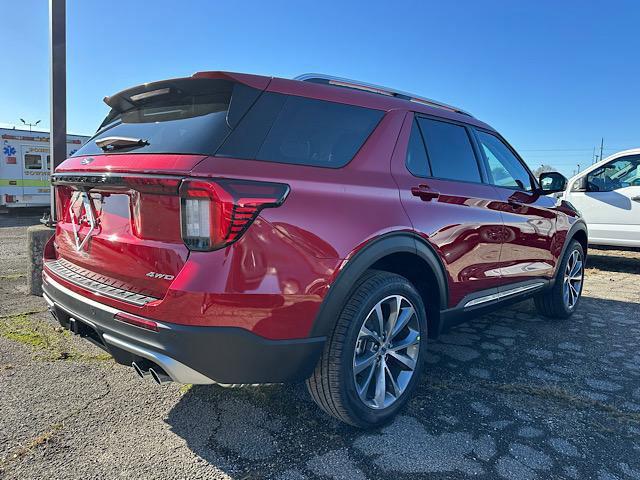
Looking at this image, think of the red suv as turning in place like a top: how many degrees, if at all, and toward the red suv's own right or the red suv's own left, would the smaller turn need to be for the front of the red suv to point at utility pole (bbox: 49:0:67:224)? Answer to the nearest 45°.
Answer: approximately 90° to the red suv's own left

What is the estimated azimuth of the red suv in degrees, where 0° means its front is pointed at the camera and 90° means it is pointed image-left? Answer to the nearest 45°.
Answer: approximately 225°

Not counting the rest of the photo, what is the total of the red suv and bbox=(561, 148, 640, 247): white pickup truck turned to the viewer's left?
1

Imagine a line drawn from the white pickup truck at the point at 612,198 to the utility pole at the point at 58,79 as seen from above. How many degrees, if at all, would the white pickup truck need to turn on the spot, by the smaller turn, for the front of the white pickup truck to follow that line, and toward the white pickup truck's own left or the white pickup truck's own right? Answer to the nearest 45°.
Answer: approximately 45° to the white pickup truck's own left

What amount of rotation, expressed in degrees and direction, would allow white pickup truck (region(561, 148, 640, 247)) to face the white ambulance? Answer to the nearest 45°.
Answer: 0° — it already faces it

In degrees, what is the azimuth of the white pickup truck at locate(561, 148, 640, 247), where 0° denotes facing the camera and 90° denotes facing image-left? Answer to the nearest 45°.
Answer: approximately 90°
